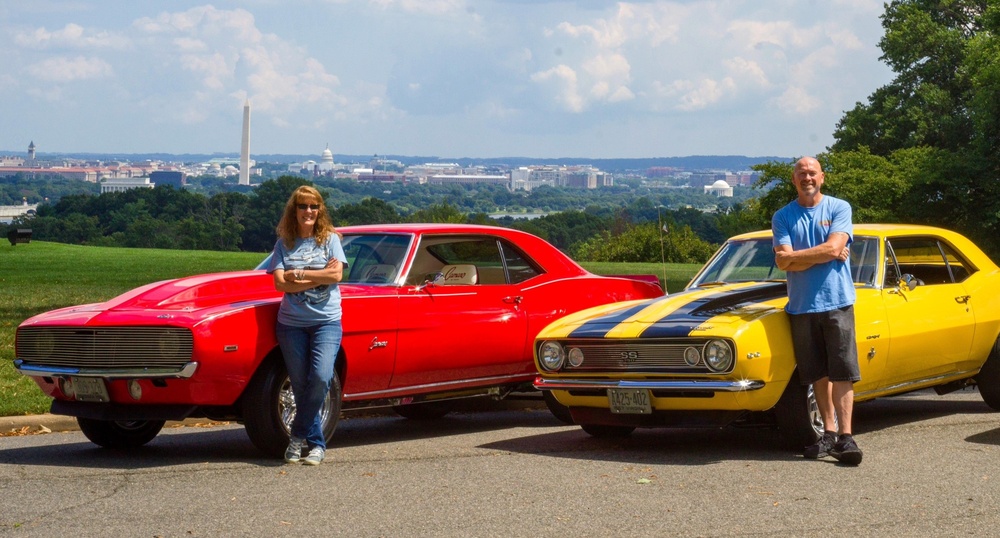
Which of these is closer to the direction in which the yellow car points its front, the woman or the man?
the woman

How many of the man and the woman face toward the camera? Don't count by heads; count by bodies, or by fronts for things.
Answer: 2

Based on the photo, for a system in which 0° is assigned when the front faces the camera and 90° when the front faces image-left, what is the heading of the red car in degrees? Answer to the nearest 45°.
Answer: approximately 45°

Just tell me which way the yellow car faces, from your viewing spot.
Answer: facing the viewer and to the left of the viewer

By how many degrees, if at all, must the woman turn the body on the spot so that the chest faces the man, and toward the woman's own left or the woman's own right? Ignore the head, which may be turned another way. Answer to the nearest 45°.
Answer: approximately 90° to the woman's own left

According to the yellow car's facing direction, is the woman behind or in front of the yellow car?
in front

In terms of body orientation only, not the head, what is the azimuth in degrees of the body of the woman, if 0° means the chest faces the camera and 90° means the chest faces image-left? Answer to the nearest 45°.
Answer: approximately 0°

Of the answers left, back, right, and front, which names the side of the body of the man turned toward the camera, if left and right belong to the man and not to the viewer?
front

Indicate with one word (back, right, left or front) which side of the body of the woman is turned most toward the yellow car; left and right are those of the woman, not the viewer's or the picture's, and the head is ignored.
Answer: left

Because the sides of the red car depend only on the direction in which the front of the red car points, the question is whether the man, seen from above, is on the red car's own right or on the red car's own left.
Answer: on the red car's own left
